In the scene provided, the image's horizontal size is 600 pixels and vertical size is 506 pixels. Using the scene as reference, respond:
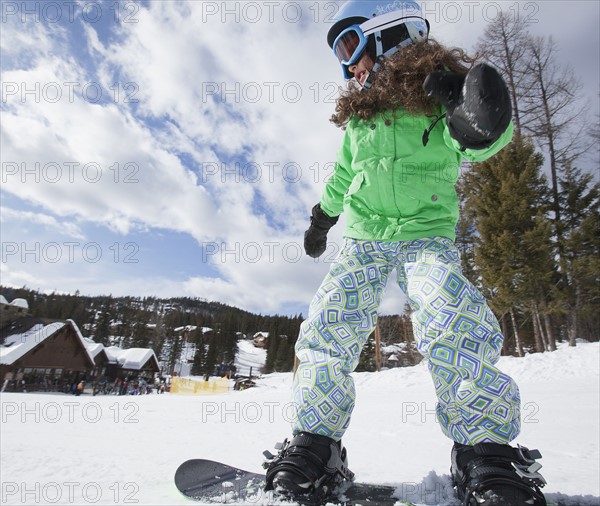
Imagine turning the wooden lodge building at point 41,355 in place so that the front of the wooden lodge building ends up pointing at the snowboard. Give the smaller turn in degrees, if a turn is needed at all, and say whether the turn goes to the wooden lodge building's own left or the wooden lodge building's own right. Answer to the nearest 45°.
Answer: approximately 45° to the wooden lodge building's own right

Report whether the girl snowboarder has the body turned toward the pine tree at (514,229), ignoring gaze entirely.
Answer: no

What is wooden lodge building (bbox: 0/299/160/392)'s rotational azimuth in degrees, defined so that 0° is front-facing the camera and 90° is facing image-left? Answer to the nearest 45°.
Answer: approximately 315°

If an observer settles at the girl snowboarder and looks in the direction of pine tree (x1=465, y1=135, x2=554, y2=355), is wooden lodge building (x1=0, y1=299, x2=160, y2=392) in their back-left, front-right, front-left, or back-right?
front-left

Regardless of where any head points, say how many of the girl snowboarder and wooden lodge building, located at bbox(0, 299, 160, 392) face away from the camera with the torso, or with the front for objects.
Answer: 0

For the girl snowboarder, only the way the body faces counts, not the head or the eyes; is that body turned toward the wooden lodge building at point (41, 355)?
no

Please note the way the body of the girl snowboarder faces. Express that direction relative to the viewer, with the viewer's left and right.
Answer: facing the viewer
